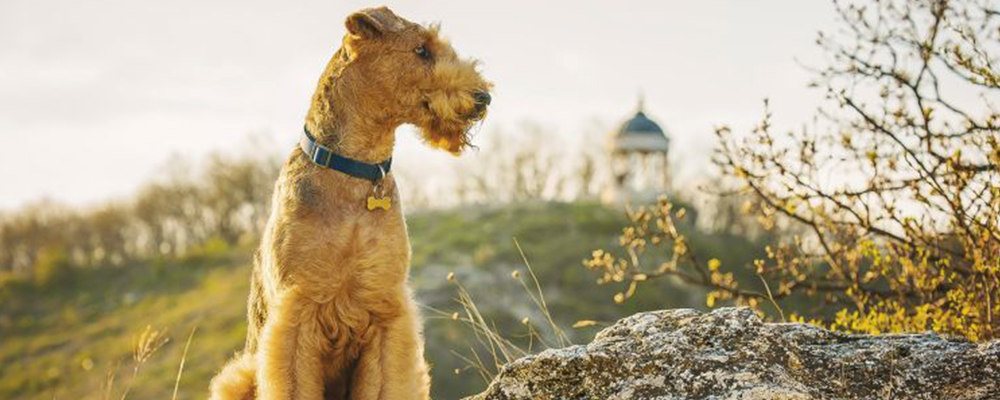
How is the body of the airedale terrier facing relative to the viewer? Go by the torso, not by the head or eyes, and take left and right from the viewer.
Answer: facing the viewer and to the right of the viewer

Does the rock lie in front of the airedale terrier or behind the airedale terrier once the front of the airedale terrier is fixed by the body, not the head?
in front

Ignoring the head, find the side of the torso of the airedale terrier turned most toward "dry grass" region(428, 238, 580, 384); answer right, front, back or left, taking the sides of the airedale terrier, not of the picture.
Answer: left

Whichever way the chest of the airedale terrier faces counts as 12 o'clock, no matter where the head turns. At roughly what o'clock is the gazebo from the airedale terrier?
The gazebo is roughly at 8 o'clock from the airedale terrier.

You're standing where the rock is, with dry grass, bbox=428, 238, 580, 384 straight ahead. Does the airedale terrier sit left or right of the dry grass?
left

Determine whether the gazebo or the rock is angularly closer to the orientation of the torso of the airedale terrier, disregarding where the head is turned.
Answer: the rock
